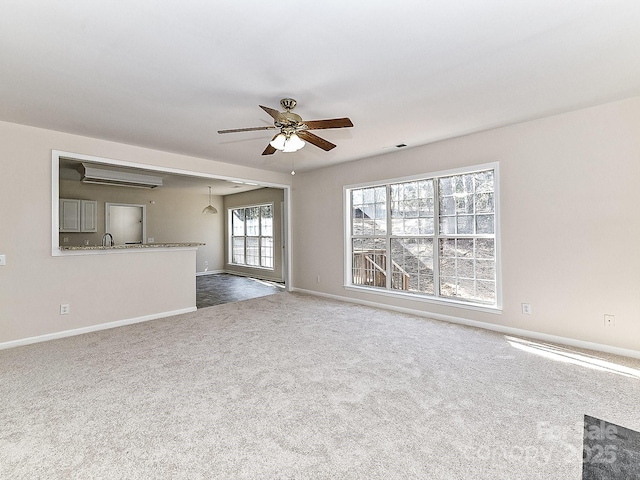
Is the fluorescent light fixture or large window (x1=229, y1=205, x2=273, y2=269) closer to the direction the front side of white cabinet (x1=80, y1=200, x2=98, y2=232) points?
the fluorescent light fixture

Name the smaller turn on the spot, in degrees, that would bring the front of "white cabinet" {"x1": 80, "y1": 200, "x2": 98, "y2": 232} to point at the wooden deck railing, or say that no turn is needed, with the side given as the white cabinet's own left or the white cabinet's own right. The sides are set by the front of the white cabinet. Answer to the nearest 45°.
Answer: approximately 45° to the white cabinet's own left

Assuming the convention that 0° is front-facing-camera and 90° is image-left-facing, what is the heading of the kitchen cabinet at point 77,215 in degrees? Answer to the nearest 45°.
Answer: approximately 0°

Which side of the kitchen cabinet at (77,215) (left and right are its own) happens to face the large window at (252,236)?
left

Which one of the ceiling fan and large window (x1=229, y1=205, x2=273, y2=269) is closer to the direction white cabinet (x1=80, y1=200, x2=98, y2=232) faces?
the ceiling fan
